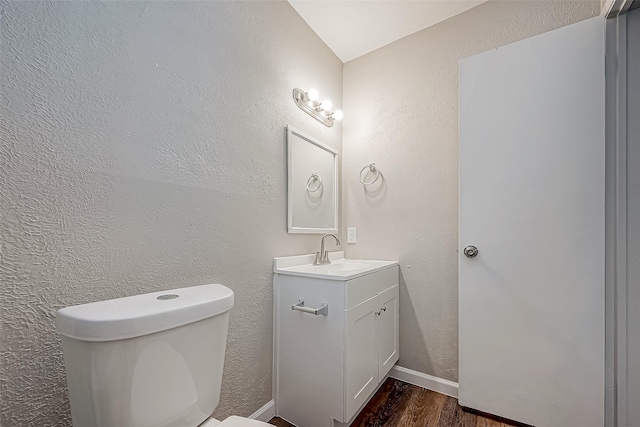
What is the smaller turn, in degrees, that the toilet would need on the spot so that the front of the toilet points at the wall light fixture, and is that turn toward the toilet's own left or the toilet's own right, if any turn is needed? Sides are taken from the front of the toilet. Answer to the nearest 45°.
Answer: approximately 90° to the toilet's own left

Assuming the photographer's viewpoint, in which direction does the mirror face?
facing the viewer and to the right of the viewer

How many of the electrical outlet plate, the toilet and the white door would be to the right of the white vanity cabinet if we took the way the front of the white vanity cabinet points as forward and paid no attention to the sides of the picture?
1

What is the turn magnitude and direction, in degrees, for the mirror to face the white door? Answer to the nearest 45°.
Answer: approximately 45° to its left

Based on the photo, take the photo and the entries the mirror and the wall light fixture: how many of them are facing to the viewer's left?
0

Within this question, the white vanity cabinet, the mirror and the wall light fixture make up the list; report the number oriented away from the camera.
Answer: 0

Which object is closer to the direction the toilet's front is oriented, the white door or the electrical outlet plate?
the white door

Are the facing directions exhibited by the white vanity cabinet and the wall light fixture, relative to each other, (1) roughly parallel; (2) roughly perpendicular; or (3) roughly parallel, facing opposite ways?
roughly parallel

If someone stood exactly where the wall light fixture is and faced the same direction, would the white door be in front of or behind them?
in front

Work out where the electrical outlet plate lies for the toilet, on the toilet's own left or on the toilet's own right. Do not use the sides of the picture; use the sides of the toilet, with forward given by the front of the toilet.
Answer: on the toilet's own left

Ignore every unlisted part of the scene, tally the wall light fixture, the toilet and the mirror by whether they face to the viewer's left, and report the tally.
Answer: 0

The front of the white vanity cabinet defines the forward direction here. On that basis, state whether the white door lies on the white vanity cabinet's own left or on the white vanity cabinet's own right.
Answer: on the white vanity cabinet's own left

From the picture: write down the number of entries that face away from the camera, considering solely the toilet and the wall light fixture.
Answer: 0
